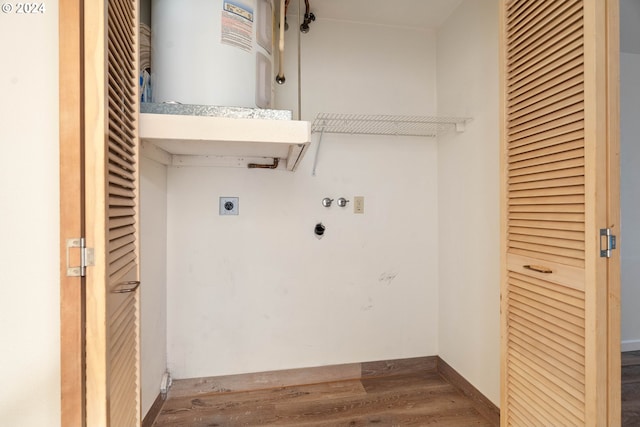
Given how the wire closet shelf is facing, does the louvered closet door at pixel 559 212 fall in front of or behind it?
in front

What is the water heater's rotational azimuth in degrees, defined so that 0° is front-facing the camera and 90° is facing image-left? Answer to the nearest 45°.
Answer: approximately 315°

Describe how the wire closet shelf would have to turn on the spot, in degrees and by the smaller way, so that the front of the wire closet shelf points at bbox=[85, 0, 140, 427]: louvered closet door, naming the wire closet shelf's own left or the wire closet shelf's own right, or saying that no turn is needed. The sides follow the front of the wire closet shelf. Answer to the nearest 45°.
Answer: approximately 45° to the wire closet shelf's own right

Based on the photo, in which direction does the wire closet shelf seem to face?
toward the camera

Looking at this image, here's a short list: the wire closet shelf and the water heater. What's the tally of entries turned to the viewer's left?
0

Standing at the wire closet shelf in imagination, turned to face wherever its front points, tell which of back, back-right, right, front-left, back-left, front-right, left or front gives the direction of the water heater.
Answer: front-right

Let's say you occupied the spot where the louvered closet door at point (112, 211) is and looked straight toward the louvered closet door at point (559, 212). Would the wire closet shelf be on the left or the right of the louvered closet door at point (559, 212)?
left
